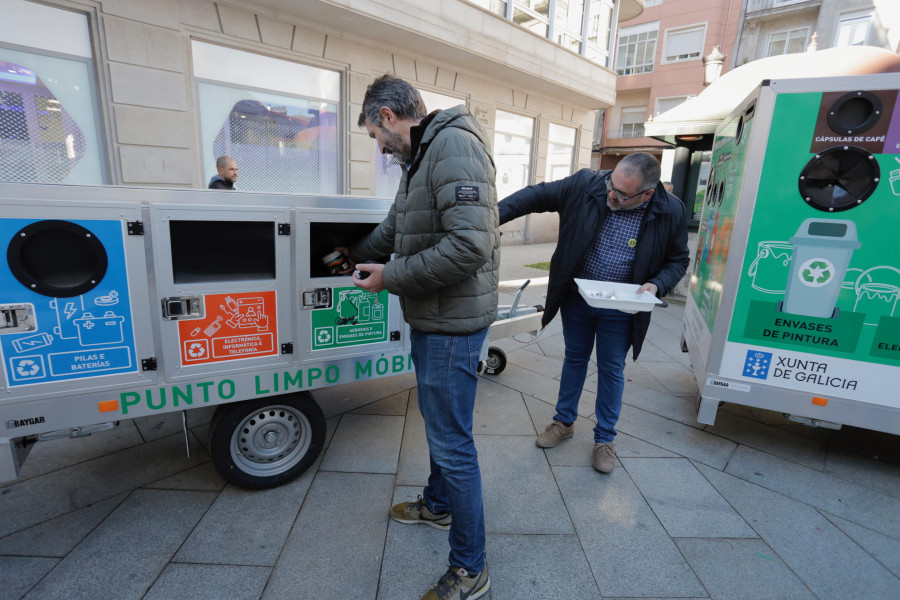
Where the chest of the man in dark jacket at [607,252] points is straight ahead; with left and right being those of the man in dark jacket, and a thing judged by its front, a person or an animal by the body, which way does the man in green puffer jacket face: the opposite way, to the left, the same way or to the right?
to the right

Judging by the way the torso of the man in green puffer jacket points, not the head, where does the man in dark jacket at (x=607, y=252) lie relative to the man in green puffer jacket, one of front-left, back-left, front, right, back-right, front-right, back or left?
back-right

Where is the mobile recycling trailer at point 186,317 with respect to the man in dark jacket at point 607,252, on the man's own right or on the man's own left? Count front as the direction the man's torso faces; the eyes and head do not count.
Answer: on the man's own right

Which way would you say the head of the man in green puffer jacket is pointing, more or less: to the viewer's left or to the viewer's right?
to the viewer's left

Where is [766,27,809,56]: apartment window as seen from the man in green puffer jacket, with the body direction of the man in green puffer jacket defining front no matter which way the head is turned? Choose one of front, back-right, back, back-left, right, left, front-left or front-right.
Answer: back-right

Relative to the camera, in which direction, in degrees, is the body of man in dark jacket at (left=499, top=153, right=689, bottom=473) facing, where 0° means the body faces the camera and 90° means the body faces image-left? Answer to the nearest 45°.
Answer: approximately 0°

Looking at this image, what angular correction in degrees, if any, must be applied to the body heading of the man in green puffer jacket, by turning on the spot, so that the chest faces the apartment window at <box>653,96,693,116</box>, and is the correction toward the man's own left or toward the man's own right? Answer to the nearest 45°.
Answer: approximately 135° to the man's own right

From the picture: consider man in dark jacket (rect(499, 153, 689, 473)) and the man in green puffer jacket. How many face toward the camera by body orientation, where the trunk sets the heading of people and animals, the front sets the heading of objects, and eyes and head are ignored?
1

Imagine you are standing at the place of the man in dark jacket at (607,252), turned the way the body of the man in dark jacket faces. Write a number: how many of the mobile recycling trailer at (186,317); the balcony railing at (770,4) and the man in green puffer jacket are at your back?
1

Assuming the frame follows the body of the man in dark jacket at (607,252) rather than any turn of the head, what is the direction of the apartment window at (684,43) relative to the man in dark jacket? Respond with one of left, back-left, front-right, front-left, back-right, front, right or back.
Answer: back

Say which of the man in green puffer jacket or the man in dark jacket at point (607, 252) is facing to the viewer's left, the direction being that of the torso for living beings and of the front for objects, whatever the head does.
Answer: the man in green puffer jacket

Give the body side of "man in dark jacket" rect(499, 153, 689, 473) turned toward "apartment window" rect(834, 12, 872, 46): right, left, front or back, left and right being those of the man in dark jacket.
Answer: back

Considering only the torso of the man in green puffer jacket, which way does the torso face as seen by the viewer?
to the viewer's left

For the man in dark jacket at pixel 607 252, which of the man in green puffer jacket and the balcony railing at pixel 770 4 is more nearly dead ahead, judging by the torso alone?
the man in green puffer jacket

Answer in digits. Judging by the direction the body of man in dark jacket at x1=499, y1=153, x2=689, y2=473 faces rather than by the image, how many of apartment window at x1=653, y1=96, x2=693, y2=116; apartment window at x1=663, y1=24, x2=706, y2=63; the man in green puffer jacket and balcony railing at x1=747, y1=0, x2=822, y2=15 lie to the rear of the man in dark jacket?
3
